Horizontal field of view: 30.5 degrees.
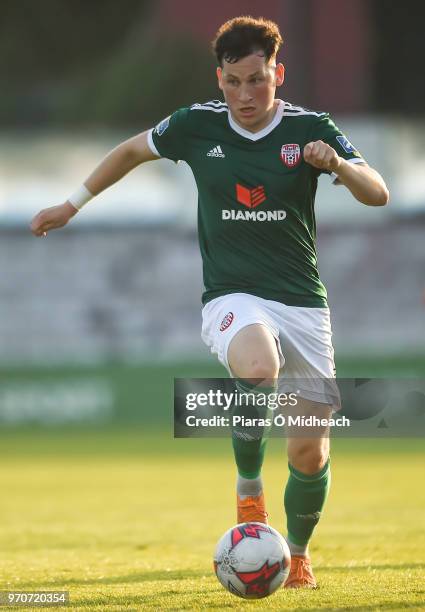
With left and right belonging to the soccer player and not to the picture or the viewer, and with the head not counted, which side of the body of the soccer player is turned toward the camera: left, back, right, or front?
front
